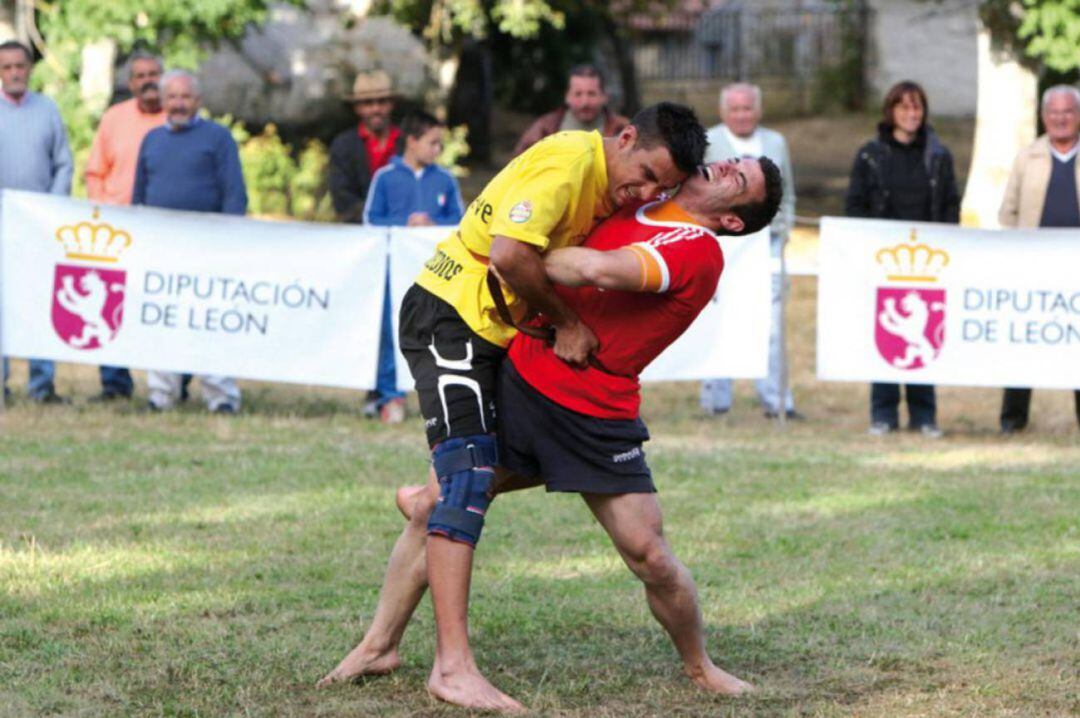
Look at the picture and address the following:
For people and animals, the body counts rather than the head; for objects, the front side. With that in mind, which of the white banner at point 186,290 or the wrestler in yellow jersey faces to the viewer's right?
the wrestler in yellow jersey

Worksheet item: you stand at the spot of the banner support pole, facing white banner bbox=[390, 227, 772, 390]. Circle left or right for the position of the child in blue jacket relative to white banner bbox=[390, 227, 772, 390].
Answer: right

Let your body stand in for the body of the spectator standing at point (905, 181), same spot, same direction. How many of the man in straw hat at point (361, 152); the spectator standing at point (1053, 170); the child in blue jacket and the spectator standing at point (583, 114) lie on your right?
3

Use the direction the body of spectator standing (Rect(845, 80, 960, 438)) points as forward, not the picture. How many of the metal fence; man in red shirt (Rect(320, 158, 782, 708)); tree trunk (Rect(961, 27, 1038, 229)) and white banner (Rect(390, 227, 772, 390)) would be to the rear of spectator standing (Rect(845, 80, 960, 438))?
2

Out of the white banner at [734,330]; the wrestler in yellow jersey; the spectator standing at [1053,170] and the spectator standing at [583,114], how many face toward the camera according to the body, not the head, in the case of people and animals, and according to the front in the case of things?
3

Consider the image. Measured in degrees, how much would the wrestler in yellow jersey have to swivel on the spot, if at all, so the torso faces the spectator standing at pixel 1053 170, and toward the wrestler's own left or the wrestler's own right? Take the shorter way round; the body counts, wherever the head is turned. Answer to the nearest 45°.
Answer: approximately 45° to the wrestler's own left

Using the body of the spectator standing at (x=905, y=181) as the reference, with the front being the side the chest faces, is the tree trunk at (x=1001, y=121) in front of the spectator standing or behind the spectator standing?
behind

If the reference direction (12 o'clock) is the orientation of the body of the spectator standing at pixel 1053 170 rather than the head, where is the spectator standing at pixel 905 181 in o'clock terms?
the spectator standing at pixel 905 181 is roughly at 3 o'clock from the spectator standing at pixel 1053 170.

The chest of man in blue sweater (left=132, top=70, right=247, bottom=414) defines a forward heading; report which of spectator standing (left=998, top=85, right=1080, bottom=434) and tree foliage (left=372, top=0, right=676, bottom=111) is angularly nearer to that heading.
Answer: the spectator standing

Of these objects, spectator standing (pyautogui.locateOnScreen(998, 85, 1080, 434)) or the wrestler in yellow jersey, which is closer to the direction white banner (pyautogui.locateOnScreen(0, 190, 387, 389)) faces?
the wrestler in yellow jersey
